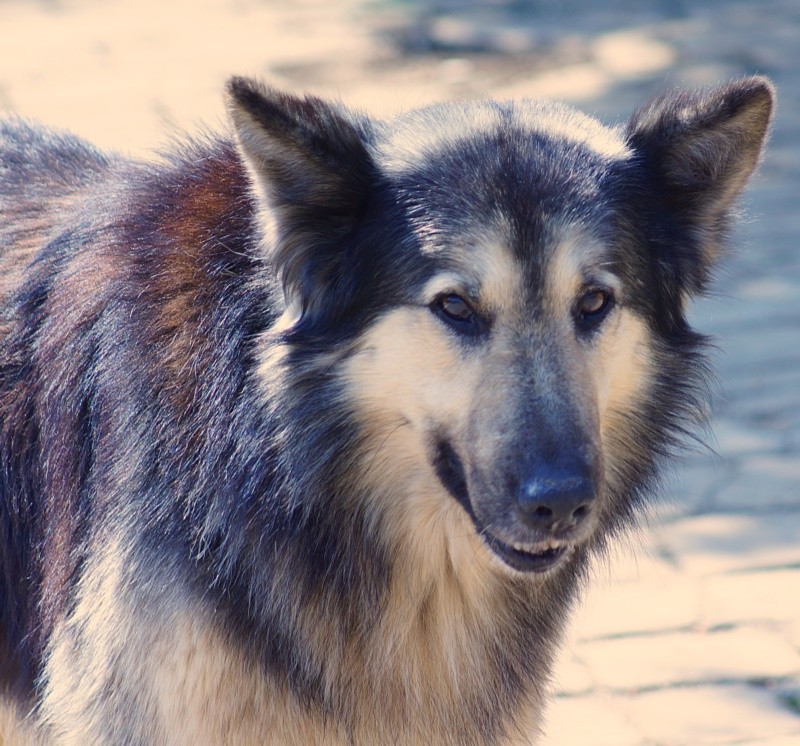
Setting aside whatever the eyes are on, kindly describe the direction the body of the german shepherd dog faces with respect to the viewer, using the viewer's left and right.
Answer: facing the viewer and to the right of the viewer
